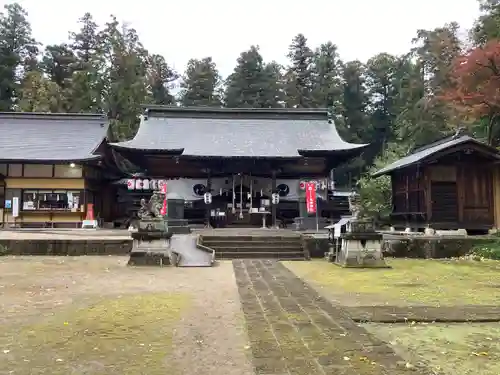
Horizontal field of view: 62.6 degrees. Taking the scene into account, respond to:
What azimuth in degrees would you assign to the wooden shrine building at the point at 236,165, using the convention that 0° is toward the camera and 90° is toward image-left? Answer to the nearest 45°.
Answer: approximately 0°

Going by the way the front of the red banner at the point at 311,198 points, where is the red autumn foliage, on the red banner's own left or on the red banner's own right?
on the red banner's own left

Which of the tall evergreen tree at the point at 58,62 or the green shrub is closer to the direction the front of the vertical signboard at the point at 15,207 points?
the green shrub

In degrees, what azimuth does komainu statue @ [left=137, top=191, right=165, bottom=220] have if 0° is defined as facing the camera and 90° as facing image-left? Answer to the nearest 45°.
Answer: approximately 270°

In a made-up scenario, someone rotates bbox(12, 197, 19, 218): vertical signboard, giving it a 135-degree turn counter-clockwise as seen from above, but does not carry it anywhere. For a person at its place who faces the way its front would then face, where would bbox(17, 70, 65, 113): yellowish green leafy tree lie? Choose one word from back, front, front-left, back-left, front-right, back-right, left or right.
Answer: front-left

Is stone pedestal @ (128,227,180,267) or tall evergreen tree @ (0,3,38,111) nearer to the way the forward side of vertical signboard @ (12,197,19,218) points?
the stone pedestal

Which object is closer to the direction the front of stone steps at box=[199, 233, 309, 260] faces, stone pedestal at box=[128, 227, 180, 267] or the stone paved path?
the stone paved path

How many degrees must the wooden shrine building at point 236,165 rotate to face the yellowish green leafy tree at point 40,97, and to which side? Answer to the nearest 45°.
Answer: approximately 135° to its right

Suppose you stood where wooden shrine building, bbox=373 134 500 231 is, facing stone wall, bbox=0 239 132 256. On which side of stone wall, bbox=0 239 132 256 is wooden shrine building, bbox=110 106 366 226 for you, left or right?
right

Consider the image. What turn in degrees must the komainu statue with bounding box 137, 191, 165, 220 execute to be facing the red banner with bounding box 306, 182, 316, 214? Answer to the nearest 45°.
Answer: approximately 45° to its left

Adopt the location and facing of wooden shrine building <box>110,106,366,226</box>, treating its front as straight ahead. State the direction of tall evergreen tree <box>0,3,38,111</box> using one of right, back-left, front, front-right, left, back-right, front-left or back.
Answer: back-right
